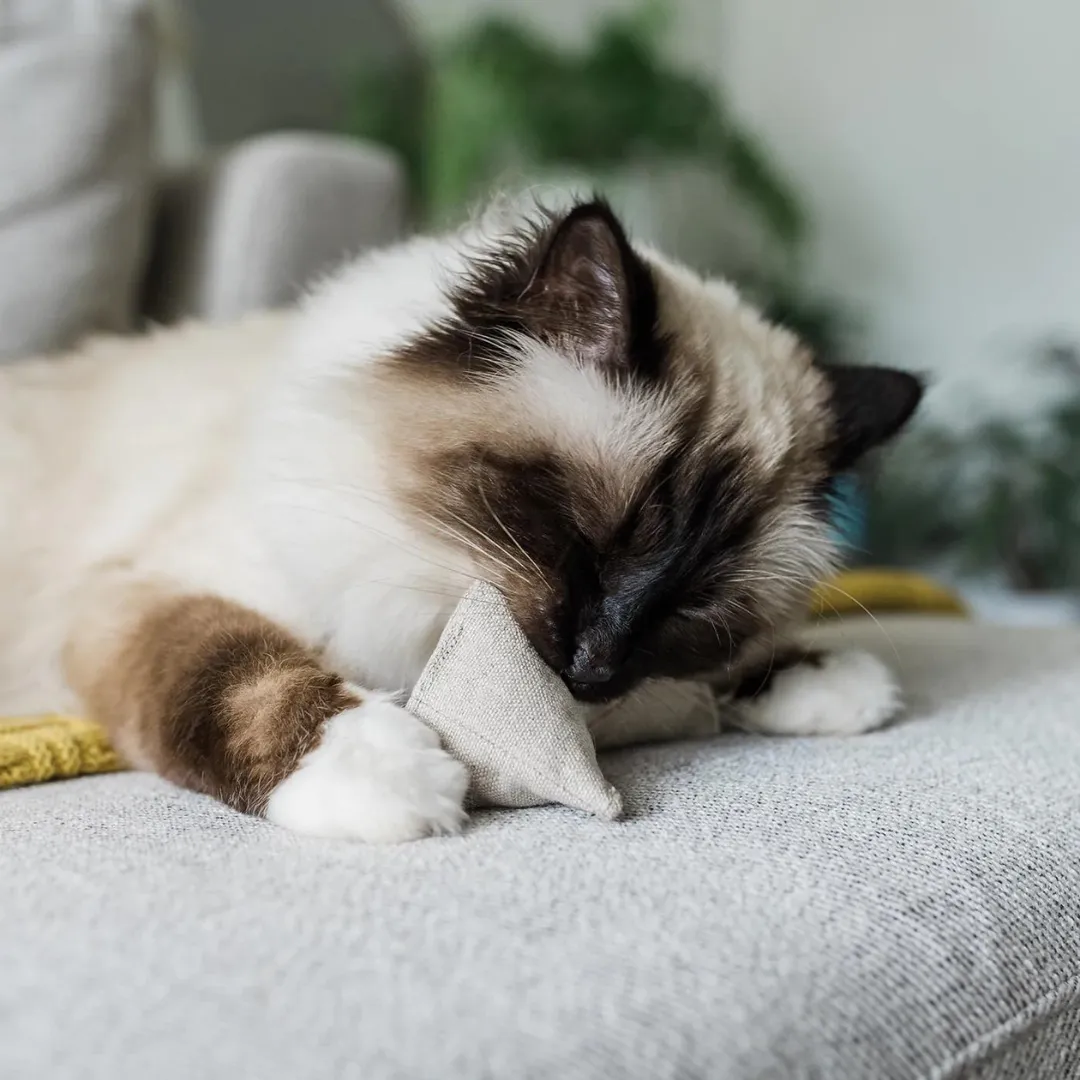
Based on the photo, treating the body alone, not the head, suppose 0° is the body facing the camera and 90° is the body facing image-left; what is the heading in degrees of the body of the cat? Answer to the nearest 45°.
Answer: approximately 315°

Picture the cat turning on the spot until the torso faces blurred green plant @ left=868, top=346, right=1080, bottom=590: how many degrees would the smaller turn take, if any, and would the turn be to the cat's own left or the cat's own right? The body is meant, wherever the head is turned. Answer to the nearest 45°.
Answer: approximately 90° to the cat's own left

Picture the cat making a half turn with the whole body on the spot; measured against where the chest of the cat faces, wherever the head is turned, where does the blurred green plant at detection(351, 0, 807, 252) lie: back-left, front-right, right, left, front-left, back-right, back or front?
front-right
